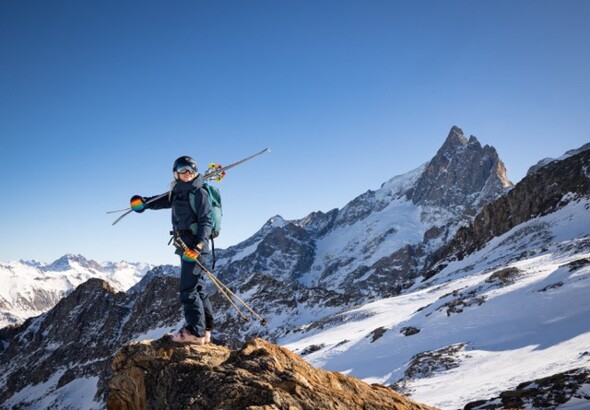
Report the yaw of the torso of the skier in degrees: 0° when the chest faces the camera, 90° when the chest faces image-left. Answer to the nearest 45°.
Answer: approximately 45°
